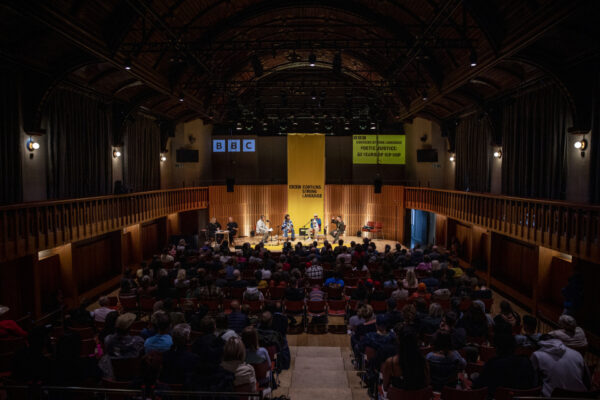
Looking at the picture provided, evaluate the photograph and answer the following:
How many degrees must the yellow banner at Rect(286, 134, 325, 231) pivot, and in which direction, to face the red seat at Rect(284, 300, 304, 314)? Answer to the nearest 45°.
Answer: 0° — it already faces it

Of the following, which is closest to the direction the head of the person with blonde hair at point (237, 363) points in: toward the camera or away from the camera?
away from the camera

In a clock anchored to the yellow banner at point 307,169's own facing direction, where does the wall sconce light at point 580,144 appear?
The wall sconce light is roughly at 11 o'clock from the yellow banner.

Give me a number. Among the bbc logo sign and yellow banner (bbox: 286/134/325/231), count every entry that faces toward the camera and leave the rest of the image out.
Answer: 2

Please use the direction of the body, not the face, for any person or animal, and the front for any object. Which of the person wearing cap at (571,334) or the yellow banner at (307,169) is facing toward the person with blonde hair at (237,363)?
the yellow banner

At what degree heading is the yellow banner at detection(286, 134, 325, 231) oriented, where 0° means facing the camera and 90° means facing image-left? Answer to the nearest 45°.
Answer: approximately 0°

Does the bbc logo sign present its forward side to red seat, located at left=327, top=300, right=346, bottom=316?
yes

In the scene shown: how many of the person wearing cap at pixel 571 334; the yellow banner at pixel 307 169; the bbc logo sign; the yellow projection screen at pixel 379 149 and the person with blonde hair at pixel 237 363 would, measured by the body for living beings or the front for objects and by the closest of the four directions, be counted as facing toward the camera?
3

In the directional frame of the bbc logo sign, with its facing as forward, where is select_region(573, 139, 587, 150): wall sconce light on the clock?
The wall sconce light is roughly at 11 o'clock from the bbc logo sign.

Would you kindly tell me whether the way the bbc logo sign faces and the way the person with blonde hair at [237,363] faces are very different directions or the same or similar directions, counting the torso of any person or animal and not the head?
very different directions

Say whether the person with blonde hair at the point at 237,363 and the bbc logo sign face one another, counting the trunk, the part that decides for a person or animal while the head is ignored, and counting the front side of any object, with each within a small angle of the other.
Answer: yes

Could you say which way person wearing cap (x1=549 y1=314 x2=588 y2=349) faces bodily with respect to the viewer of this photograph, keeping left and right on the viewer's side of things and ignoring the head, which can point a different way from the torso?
facing away from the viewer and to the left of the viewer

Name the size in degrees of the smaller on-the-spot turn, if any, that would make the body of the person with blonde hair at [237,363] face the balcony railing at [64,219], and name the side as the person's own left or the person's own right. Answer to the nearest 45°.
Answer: approximately 45° to the person's own left

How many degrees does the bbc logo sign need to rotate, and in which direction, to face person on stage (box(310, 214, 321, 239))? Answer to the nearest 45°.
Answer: approximately 45° to its left

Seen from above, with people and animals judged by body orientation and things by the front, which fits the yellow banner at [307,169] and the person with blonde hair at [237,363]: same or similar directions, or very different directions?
very different directions
